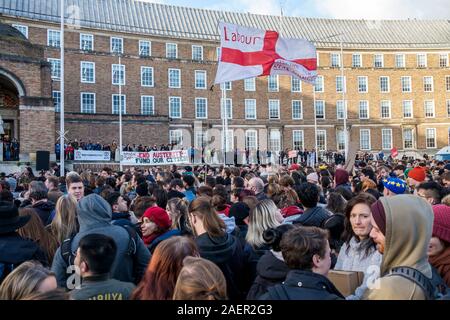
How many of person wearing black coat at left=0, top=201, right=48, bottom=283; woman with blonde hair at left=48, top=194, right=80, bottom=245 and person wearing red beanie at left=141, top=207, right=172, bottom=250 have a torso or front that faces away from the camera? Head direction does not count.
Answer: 2

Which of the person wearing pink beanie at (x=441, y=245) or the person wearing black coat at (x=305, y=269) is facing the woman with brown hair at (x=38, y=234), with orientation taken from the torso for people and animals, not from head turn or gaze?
the person wearing pink beanie

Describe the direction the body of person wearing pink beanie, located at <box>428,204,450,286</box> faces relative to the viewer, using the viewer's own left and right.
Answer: facing to the left of the viewer

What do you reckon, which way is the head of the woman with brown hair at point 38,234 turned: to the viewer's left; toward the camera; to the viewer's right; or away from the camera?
away from the camera

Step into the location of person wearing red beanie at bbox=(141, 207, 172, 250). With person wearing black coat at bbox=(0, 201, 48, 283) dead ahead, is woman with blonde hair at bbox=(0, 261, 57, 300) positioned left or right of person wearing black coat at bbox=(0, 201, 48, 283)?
left

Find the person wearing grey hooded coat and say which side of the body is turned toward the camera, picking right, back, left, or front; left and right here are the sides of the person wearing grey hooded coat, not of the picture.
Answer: back

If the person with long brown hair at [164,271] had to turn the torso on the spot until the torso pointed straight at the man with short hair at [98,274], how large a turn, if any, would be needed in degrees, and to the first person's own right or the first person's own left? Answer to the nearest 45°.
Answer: approximately 135° to the first person's own left

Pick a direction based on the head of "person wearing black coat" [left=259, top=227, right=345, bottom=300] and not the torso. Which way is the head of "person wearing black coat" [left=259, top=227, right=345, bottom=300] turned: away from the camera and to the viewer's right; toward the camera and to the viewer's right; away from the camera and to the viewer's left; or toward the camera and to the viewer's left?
away from the camera and to the viewer's right

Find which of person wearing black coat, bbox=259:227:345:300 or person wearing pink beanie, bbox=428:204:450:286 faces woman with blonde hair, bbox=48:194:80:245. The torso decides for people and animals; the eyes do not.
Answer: the person wearing pink beanie

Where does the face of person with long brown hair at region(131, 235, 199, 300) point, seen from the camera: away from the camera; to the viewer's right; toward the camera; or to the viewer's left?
away from the camera

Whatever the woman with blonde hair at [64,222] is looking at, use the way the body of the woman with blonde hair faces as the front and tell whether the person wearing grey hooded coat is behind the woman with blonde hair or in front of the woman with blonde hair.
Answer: behind

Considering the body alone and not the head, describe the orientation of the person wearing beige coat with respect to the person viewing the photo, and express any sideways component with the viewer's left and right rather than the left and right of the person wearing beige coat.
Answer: facing to the left of the viewer

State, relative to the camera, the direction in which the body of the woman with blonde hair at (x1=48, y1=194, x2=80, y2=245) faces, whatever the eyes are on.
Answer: away from the camera
